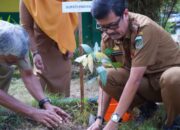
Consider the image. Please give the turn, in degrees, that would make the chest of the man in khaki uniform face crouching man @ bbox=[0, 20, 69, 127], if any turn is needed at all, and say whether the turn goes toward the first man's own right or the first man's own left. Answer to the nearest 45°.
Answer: approximately 45° to the first man's own right

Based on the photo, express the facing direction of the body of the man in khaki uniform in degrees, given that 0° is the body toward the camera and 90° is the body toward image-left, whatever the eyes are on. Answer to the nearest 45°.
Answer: approximately 45°
